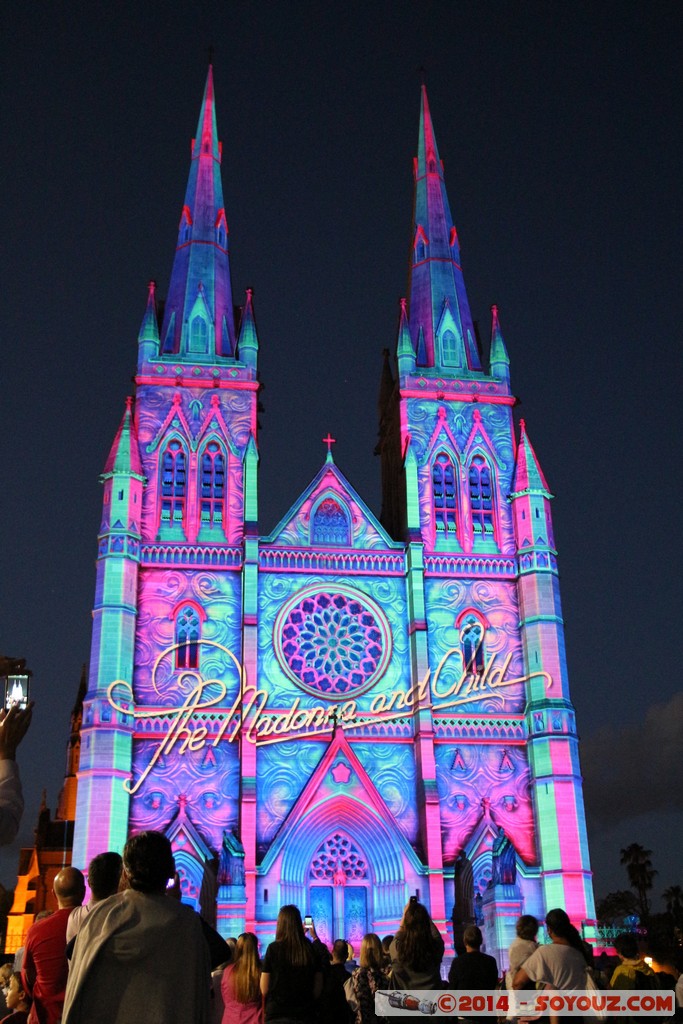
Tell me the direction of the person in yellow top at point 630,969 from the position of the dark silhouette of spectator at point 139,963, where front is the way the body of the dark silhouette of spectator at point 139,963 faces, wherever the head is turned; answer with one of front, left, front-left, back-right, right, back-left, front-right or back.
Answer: front-right

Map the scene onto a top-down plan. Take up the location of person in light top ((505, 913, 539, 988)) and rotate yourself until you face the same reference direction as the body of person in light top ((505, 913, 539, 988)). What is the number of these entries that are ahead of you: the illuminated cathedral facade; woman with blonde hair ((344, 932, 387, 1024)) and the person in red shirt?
1

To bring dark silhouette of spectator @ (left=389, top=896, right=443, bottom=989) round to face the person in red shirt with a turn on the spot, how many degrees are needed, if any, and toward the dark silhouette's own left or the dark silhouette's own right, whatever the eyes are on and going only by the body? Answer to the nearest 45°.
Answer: approximately 135° to the dark silhouette's own left

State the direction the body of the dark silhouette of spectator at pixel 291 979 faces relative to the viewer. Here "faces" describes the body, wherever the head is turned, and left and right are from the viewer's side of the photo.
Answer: facing away from the viewer

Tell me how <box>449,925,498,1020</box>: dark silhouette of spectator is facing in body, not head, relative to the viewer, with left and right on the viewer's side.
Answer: facing away from the viewer

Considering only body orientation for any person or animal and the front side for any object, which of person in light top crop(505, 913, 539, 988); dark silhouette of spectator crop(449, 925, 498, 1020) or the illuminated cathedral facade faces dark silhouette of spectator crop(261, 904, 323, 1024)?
the illuminated cathedral facade

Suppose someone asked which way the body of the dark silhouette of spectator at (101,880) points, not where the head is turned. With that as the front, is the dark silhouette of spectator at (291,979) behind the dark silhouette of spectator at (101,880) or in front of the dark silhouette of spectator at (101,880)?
in front

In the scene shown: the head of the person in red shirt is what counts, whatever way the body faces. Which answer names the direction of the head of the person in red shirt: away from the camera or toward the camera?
away from the camera

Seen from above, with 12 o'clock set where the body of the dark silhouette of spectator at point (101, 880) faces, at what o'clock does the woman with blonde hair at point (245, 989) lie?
The woman with blonde hair is roughly at 1 o'clock from the dark silhouette of spectator.

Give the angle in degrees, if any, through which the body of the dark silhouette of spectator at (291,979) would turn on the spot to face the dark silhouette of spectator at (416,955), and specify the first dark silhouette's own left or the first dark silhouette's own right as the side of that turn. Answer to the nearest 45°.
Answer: approximately 90° to the first dark silhouette's own right

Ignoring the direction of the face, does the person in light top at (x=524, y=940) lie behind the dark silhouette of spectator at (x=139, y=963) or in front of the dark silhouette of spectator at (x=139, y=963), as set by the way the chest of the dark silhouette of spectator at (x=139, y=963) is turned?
in front

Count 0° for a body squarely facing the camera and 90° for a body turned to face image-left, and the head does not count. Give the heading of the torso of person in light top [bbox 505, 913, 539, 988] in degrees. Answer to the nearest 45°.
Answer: approximately 180°

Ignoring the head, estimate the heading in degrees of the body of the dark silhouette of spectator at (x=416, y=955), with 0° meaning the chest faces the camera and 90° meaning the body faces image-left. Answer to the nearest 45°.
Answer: approximately 180°

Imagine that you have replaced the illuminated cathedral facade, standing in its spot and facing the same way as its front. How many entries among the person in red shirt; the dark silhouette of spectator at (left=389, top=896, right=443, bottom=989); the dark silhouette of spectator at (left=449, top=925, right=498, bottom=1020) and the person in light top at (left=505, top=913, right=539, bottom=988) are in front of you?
4

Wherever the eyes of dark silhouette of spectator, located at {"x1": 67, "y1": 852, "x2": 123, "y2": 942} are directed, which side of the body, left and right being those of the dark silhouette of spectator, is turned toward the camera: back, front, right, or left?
back

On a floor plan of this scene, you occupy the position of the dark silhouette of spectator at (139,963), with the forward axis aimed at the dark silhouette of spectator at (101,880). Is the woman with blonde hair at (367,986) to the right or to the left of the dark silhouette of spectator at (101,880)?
right

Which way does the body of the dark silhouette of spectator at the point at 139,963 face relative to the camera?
away from the camera

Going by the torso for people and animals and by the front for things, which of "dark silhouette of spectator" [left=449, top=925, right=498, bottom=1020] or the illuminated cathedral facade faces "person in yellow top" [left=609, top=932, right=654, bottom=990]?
the illuminated cathedral facade

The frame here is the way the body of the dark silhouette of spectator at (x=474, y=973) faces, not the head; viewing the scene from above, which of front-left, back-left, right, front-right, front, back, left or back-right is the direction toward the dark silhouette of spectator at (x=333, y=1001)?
back-left
